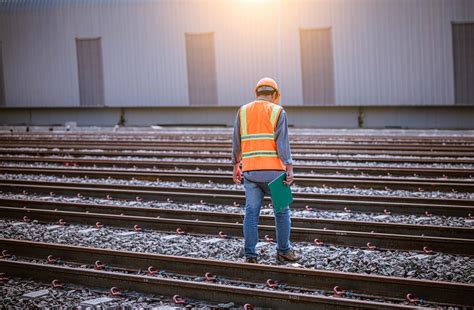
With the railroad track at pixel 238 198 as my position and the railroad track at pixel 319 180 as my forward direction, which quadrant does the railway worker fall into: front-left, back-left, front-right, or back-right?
back-right

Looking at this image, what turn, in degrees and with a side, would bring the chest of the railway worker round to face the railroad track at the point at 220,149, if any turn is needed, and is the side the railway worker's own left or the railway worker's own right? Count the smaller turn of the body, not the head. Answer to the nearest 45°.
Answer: approximately 45° to the railway worker's own left

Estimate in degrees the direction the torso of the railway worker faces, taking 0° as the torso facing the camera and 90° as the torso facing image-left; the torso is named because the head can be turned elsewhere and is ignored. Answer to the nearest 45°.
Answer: approximately 225°

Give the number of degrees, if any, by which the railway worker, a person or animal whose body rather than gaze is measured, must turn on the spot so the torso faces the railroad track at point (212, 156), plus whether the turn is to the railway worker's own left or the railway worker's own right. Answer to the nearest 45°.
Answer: approximately 45° to the railway worker's own left

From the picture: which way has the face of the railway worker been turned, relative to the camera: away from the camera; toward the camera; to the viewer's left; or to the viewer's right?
away from the camera

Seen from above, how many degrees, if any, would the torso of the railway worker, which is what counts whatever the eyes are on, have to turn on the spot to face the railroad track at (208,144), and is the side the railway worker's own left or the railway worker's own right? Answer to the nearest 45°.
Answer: approximately 45° to the railway worker's own left
